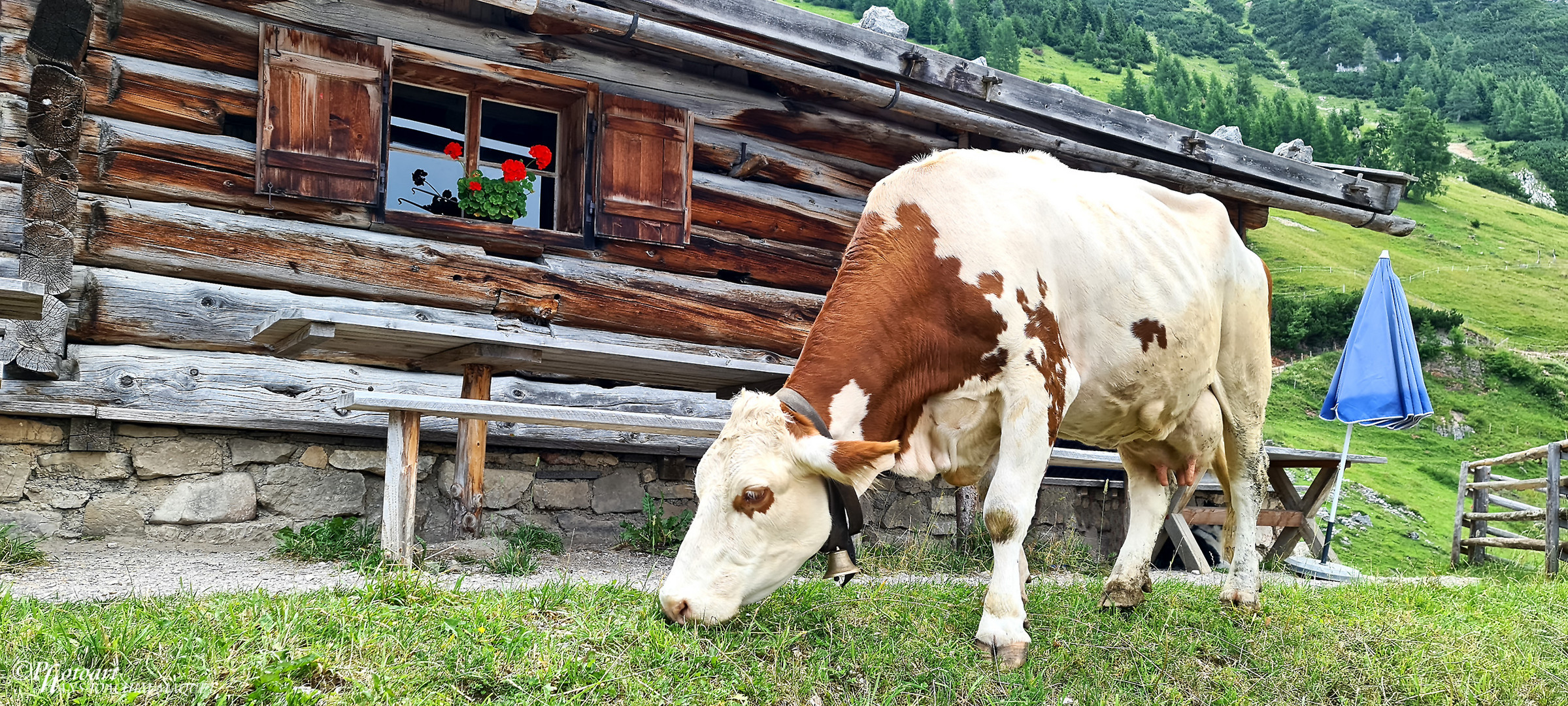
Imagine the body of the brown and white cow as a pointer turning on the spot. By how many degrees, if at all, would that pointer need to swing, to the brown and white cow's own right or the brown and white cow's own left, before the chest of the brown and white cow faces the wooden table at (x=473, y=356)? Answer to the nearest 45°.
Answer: approximately 45° to the brown and white cow's own right

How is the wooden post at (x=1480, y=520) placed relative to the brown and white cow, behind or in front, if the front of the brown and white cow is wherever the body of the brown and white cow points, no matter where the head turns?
behind

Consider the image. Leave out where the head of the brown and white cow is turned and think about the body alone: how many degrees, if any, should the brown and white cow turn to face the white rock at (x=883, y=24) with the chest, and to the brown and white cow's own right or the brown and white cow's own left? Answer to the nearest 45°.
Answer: approximately 135° to the brown and white cow's own right

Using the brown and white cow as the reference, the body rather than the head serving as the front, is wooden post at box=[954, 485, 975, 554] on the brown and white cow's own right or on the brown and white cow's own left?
on the brown and white cow's own right

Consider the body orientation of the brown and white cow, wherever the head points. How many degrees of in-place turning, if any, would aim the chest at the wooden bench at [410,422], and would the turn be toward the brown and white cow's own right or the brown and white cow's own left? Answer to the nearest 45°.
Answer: approximately 45° to the brown and white cow's own right

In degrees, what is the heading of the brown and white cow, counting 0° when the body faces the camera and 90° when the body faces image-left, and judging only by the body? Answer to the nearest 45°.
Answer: approximately 45°

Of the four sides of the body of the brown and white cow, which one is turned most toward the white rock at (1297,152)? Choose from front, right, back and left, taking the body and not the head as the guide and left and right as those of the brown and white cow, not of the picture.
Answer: back

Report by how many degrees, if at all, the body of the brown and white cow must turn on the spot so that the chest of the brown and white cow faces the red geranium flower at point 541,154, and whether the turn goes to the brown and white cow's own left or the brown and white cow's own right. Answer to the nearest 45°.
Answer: approximately 90° to the brown and white cow's own right

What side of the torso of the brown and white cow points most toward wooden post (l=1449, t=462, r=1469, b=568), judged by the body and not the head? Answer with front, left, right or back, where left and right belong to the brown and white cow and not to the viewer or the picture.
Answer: back

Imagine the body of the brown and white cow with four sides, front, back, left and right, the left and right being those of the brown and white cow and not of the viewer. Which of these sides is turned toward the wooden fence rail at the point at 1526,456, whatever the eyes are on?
back

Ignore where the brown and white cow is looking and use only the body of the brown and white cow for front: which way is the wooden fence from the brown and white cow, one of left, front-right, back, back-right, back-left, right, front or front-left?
back

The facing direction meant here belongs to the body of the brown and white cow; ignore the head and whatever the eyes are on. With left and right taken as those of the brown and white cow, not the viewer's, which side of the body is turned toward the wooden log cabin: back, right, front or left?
right

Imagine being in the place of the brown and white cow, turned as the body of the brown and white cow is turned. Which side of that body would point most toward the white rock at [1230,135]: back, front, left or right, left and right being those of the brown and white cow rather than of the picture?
back

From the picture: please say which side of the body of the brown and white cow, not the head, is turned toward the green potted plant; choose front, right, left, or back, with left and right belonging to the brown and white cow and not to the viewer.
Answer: right
